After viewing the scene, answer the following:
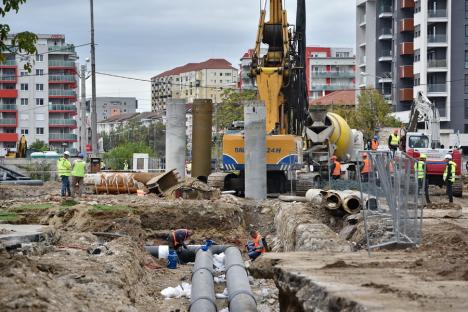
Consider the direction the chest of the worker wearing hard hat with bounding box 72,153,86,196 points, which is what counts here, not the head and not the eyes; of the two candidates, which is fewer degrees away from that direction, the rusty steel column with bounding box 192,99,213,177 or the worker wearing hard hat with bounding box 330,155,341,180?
the rusty steel column

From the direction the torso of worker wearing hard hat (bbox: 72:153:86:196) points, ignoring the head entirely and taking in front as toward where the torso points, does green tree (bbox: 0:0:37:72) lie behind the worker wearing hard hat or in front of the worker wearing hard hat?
behind
